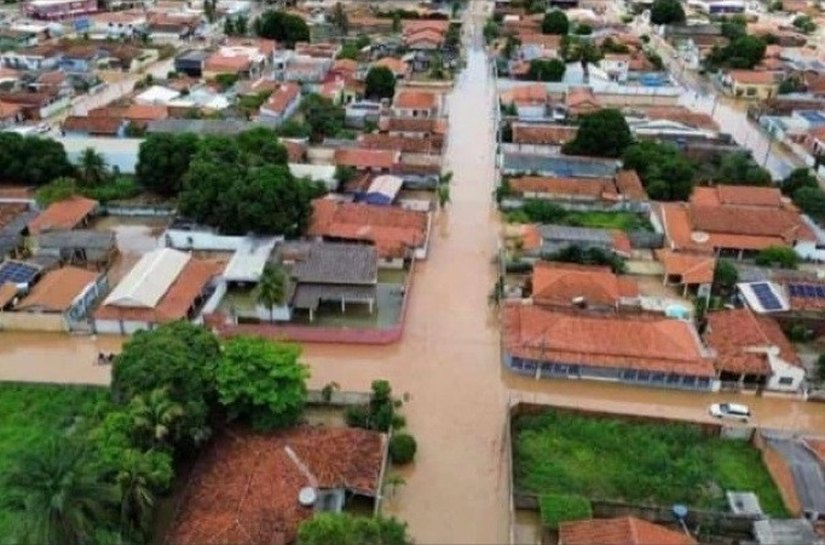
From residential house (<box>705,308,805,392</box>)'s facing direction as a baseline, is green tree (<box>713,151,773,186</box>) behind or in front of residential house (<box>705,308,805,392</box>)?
behind

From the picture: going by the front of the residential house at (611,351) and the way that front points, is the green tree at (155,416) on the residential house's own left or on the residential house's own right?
on the residential house's own right

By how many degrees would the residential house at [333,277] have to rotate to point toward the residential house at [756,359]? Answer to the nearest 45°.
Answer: approximately 45° to its left

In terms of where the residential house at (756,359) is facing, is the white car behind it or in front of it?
in front

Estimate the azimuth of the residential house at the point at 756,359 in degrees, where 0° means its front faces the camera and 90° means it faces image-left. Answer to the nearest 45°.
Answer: approximately 0°

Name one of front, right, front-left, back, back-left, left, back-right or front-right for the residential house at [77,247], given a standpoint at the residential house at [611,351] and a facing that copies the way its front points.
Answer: right

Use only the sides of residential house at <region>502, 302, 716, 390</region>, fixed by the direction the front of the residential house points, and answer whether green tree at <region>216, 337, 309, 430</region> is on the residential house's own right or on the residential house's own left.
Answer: on the residential house's own right

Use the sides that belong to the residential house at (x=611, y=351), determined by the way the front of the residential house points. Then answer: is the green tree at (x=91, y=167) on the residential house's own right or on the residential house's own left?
on the residential house's own right

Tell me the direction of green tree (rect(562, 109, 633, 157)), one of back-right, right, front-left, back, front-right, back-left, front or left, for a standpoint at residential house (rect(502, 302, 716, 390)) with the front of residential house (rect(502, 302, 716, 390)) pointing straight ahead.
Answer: back

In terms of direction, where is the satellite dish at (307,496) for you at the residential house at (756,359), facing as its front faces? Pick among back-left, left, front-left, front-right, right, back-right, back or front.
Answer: front-right

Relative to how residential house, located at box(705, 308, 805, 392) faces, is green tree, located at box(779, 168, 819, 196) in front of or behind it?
behind

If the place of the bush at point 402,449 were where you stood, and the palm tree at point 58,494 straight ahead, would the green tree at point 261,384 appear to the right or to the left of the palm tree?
right
